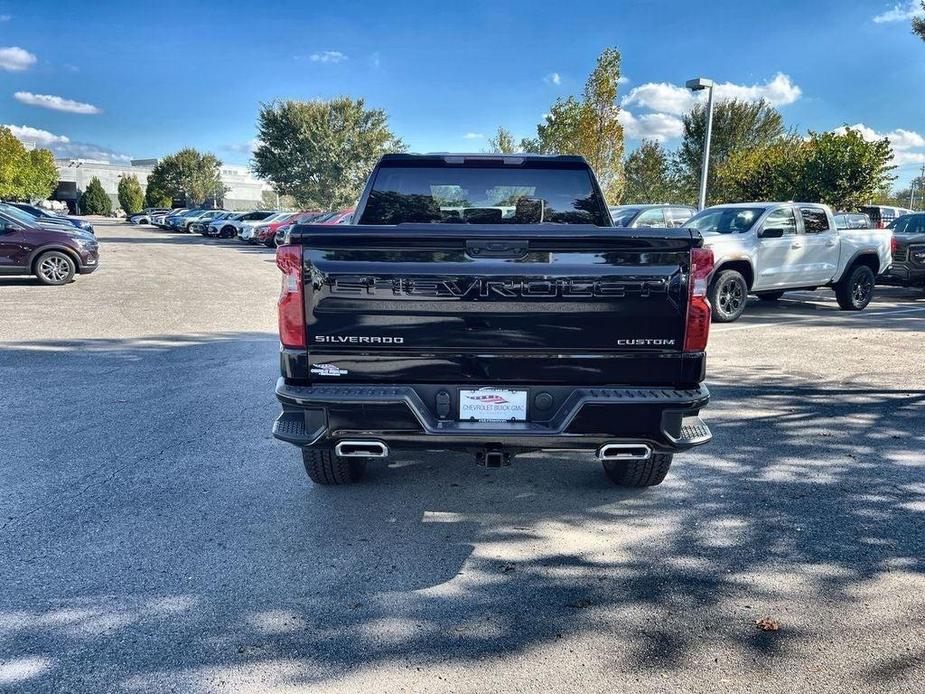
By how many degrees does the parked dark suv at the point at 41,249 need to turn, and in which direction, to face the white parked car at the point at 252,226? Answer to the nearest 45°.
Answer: approximately 45° to its left

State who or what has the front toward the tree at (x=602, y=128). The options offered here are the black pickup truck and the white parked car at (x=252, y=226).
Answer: the black pickup truck

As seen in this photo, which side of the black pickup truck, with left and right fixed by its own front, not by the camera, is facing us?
back

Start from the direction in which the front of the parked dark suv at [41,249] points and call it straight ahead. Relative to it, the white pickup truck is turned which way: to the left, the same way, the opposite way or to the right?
the opposite way

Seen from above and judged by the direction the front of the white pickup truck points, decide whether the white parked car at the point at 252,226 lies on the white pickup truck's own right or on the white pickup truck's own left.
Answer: on the white pickup truck's own right

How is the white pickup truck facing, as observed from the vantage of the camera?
facing the viewer and to the left of the viewer

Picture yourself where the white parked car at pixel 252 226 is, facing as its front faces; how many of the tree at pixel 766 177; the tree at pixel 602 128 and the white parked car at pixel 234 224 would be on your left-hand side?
2

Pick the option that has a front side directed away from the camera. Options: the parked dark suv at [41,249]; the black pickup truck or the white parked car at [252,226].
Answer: the black pickup truck

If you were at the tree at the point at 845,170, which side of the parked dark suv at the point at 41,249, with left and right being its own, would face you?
front

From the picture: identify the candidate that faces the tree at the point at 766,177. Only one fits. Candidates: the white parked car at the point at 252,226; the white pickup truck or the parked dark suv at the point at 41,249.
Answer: the parked dark suv

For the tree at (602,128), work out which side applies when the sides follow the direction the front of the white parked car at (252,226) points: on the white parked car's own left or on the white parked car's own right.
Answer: on the white parked car's own left

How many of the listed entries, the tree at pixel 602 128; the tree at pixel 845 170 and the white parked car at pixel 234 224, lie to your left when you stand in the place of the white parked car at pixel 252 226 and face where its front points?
2

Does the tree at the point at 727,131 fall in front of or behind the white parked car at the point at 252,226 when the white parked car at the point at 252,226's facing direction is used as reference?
behind

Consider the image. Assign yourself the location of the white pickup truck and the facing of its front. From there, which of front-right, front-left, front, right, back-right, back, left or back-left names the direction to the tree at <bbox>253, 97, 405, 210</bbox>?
right

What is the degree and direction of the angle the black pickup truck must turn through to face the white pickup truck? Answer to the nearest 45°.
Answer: approximately 45° to its right

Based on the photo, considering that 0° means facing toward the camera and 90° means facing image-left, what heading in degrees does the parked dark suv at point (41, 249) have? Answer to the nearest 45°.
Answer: approximately 270°

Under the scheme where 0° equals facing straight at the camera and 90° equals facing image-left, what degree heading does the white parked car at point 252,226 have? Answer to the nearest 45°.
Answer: approximately 45°

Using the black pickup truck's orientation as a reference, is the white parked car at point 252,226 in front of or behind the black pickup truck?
in front
